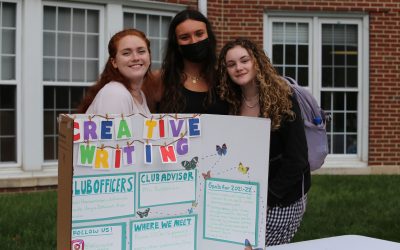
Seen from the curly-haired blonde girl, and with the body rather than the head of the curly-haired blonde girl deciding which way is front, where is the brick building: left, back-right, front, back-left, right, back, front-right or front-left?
back-right

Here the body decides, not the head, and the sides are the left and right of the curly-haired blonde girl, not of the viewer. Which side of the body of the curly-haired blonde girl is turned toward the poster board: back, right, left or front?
front

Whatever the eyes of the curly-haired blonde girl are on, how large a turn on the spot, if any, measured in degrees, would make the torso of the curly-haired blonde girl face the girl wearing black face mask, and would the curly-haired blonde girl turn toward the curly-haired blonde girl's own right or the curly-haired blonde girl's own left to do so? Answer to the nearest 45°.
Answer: approximately 90° to the curly-haired blonde girl's own right

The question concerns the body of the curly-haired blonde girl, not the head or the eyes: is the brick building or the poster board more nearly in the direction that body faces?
the poster board

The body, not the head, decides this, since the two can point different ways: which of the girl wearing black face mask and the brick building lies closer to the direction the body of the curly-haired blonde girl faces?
the girl wearing black face mask

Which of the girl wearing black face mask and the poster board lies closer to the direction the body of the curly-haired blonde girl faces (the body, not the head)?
the poster board

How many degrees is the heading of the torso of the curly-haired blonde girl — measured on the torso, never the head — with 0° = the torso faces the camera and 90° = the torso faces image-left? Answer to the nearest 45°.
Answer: approximately 45°
